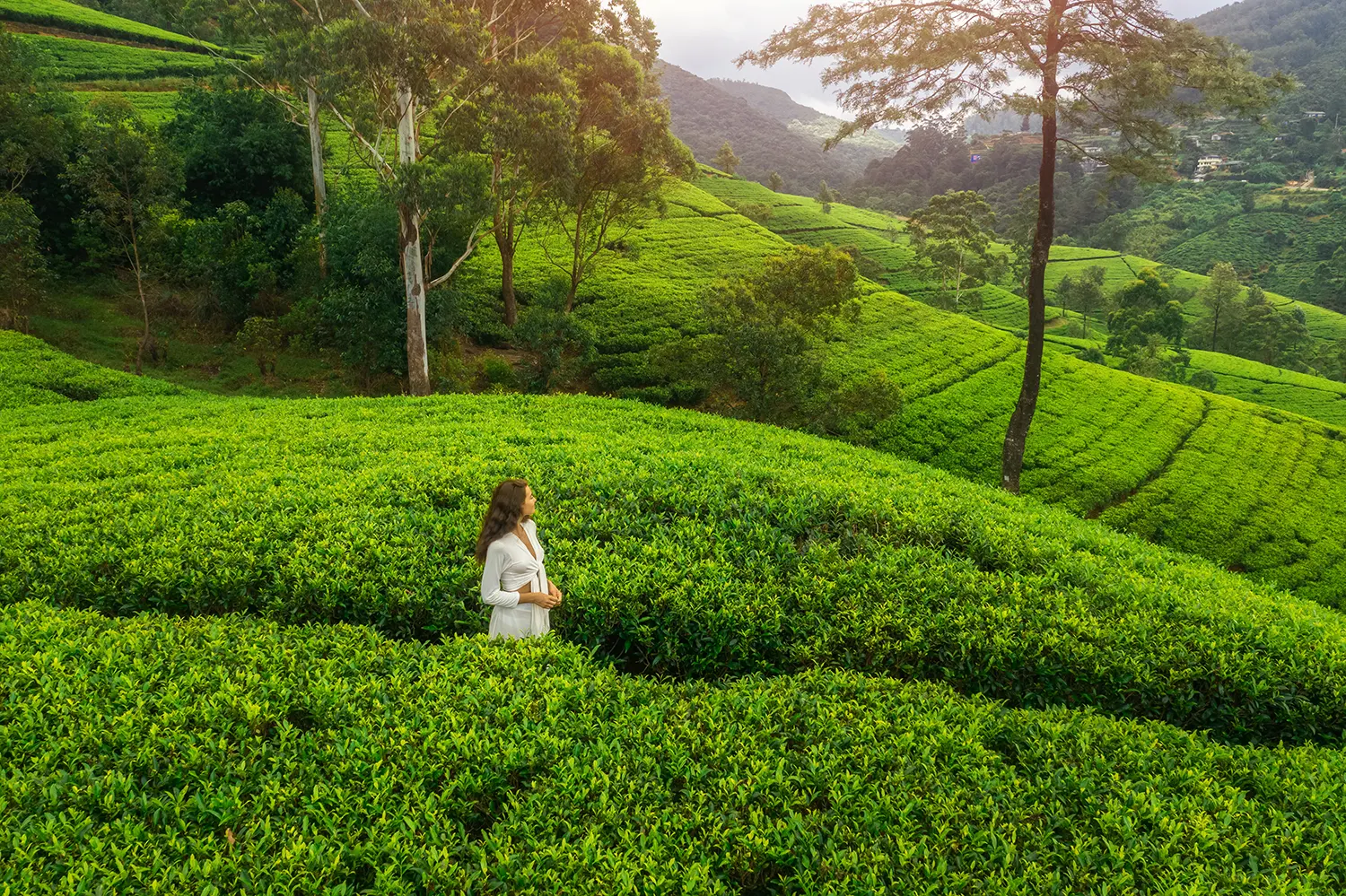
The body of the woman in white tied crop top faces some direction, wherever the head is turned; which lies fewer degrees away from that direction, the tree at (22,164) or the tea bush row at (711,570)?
the tea bush row

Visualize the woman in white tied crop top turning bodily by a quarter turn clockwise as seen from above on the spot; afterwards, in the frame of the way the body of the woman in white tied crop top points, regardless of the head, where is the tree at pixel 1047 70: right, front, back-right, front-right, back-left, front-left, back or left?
back

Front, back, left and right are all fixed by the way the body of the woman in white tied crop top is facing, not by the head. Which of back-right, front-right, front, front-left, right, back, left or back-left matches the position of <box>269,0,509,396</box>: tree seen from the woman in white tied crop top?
back-left

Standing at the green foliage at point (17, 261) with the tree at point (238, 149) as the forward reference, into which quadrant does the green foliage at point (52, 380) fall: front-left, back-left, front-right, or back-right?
back-right

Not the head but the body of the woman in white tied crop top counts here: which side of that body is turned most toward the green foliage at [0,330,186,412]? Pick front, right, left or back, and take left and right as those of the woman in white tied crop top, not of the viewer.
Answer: back

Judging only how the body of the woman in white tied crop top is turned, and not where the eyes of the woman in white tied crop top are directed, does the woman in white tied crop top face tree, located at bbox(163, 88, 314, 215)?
no

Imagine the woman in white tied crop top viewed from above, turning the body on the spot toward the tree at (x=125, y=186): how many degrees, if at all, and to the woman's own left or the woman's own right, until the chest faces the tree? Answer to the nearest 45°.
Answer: approximately 180°

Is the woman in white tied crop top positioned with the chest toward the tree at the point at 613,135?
no

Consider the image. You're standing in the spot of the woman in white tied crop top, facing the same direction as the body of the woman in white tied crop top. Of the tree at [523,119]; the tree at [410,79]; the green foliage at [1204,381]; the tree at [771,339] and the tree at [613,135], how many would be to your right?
0

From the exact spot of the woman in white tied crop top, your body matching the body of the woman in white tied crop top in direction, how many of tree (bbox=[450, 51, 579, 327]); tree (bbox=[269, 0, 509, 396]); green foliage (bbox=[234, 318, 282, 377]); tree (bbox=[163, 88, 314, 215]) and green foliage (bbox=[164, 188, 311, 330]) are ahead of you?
0

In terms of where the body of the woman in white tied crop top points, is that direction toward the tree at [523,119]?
no
